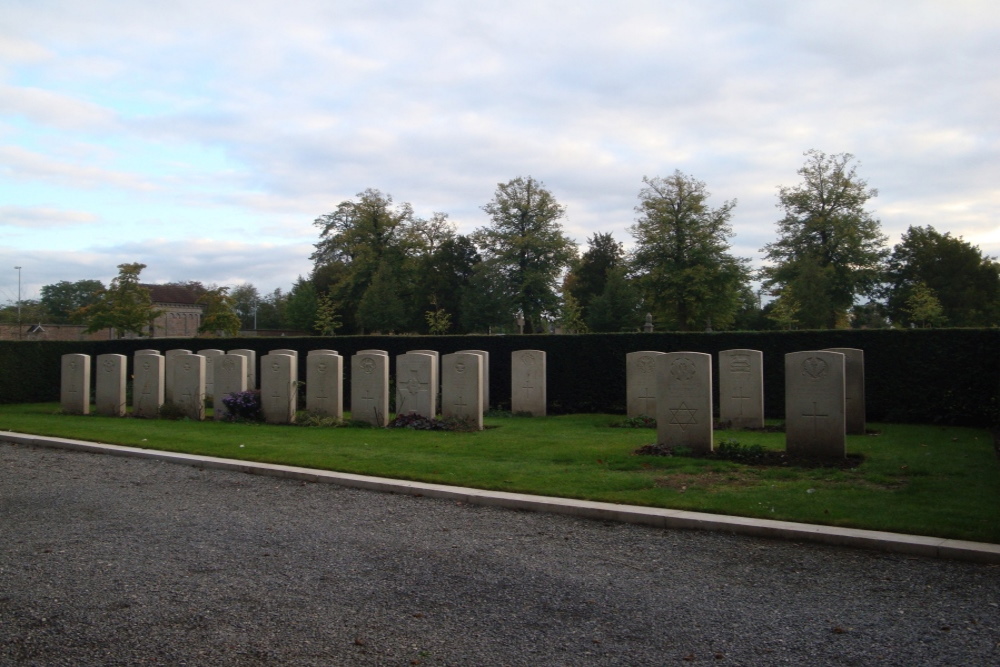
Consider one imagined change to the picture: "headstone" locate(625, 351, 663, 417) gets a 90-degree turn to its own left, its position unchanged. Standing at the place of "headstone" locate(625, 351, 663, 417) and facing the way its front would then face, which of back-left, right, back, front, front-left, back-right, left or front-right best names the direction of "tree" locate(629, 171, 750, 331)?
left

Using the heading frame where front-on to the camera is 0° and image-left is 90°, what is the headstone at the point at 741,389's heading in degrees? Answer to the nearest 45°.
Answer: approximately 0°

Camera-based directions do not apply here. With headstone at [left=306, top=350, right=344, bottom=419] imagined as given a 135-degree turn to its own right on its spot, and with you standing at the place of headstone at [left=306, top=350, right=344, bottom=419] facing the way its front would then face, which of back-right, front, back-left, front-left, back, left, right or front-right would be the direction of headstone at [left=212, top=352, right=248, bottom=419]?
front-left

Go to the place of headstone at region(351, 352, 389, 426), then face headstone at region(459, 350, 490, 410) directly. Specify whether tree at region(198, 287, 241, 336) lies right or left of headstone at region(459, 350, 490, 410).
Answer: left
